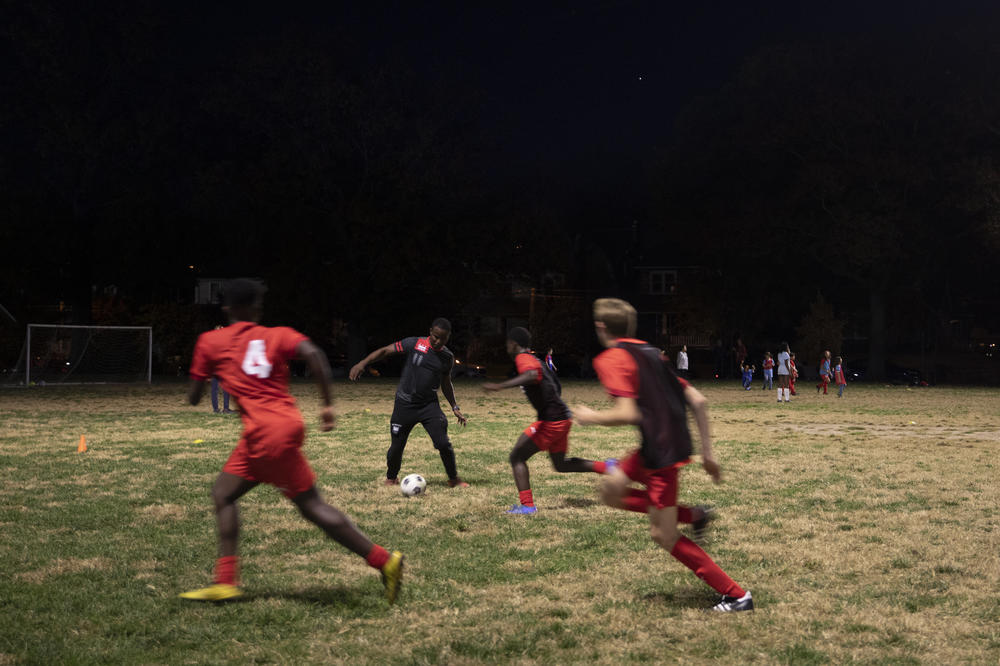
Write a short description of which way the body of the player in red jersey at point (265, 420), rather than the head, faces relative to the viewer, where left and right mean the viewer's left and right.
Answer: facing away from the viewer and to the left of the viewer

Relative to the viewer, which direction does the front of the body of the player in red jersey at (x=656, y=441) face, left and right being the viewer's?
facing away from the viewer and to the left of the viewer

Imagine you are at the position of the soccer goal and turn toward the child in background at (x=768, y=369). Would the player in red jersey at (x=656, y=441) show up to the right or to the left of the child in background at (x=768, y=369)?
right

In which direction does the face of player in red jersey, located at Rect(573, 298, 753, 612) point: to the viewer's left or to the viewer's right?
to the viewer's left

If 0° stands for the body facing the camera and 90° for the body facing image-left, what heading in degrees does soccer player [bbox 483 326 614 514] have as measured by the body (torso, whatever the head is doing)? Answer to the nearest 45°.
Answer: approximately 90°

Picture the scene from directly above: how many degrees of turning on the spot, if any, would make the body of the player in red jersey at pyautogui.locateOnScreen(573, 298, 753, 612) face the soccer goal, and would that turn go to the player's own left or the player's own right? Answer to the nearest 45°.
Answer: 0° — they already face it

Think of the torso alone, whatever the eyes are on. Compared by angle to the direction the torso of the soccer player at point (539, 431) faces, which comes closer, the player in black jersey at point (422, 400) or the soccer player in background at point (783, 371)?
the player in black jersey

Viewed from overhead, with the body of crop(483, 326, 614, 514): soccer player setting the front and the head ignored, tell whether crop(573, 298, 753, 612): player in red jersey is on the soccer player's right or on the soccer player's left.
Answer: on the soccer player's left

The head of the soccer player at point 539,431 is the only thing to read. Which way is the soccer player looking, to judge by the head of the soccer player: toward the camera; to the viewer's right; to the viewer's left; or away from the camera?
to the viewer's left
